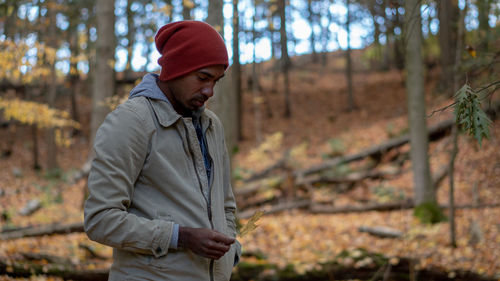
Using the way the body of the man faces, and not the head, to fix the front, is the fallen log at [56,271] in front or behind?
behind

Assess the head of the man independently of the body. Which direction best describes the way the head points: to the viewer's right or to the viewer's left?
to the viewer's right

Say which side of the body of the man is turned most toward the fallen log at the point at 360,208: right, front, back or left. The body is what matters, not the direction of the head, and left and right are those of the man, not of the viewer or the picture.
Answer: left

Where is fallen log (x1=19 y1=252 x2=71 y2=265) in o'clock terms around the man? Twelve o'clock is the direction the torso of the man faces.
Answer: The fallen log is roughly at 7 o'clock from the man.

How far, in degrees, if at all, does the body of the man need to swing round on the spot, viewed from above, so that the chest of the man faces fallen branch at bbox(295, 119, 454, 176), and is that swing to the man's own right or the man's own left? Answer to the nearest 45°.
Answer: approximately 90° to the man's own left

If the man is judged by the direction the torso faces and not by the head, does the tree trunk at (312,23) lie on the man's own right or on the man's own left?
on the man's own left

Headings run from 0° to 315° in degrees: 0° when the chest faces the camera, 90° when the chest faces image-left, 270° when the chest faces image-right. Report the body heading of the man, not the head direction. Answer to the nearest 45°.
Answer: approximately 315°

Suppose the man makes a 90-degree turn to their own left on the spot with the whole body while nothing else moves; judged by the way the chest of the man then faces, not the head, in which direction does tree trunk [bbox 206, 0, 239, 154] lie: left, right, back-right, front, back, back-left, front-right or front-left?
front-left

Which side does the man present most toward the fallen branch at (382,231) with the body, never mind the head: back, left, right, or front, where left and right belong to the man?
left
